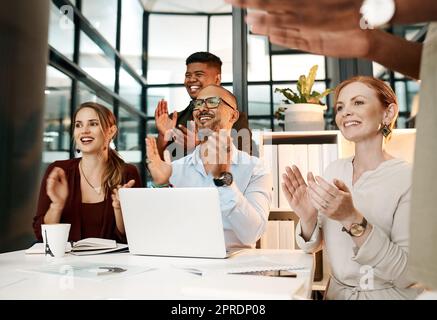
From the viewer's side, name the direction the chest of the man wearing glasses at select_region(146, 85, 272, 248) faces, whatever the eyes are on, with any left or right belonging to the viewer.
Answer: facing the viewer and to the left of the viewer

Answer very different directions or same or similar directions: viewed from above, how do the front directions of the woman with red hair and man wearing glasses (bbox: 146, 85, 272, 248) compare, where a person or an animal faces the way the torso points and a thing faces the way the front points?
same or similar directions

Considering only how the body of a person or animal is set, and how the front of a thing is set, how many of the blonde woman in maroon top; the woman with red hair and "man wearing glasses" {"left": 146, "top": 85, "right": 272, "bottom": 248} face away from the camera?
0

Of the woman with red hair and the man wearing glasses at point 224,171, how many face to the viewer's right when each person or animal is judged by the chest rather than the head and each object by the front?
0

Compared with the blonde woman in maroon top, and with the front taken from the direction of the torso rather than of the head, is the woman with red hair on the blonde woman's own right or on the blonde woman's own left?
on the blonde woman's own left

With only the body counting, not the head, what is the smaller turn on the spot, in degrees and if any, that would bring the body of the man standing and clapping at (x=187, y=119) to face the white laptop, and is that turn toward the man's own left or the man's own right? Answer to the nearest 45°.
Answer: approximately 45° to the man's own left

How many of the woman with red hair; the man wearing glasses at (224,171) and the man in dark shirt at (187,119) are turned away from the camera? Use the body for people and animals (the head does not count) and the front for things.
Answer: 0

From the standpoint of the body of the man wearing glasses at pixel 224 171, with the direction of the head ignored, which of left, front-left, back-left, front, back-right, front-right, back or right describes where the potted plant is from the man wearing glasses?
back

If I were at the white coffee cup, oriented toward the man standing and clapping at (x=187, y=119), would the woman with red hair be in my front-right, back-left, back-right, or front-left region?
front-right

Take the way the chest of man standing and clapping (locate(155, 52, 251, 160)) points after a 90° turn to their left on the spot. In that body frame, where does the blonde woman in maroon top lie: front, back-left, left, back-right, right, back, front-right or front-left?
right

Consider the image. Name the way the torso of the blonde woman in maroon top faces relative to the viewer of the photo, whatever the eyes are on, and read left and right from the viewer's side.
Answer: facing the viewer

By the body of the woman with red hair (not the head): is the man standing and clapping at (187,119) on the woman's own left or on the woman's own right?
on the woman's own right

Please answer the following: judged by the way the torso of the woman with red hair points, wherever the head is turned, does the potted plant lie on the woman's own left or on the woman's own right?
on the woman's own right

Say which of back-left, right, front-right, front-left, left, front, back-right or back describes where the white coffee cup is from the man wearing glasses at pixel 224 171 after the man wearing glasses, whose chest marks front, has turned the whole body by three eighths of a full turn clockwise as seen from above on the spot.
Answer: back-left

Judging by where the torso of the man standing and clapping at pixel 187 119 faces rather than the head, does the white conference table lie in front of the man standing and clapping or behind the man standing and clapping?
in front
